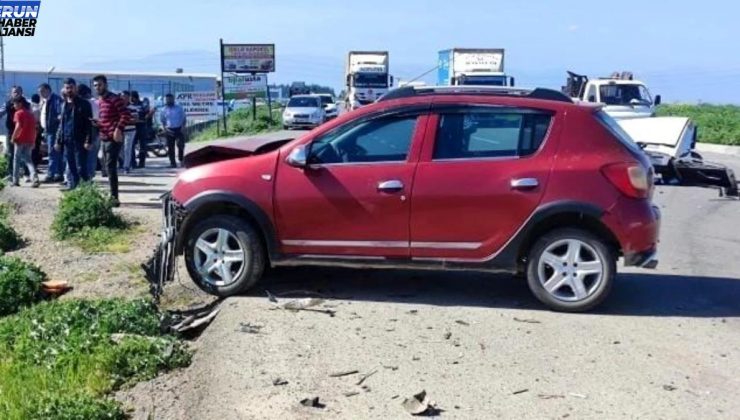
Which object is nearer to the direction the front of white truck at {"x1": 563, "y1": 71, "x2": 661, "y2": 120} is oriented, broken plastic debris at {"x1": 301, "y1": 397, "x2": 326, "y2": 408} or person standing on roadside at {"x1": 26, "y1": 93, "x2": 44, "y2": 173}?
the broken plastic debris

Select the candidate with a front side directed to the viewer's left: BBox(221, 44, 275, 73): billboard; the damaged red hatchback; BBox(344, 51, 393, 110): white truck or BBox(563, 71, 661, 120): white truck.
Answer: the damaged red hatchback

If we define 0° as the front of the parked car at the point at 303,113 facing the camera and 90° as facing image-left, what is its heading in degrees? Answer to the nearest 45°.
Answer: approximately 0°

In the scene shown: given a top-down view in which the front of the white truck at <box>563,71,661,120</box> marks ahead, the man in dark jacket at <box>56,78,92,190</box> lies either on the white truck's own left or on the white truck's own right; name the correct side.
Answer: on the white truck's own right

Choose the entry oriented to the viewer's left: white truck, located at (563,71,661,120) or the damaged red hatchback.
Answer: the damaged red hatchback

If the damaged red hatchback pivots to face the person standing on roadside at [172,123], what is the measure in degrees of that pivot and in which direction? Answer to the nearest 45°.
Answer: approximately 45° to its right

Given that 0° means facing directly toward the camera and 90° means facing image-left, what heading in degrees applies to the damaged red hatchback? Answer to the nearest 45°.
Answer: approximately 90°

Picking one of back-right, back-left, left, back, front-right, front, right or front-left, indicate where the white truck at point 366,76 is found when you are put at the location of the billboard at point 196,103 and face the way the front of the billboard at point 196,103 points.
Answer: back-left

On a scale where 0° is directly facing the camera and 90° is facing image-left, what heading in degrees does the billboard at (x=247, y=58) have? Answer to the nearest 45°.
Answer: approximately 0°

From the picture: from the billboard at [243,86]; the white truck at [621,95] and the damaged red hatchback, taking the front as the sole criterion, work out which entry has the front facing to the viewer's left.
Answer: the damaged red hatchback
